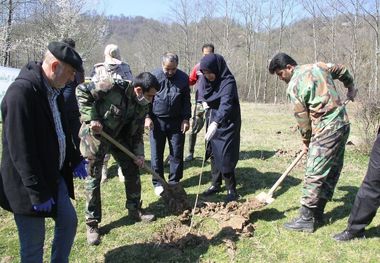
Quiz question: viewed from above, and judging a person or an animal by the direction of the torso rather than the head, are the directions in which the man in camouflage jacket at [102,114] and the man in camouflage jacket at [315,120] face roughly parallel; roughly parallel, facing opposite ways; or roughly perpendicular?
roughly parallel, facing opposite ways

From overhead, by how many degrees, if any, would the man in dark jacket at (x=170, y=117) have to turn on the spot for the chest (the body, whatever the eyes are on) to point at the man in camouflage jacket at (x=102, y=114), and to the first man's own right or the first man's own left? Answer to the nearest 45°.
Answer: approximately 45° to the first man's own right

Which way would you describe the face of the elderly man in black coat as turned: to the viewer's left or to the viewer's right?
to the viewer's right

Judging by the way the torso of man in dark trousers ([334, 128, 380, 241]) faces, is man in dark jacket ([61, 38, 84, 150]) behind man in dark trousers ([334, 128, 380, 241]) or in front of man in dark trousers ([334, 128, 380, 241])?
in front

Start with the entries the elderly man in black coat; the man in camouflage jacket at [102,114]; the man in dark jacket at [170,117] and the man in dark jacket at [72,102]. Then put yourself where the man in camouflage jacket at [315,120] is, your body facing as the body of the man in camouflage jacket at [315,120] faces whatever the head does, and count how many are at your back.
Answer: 0

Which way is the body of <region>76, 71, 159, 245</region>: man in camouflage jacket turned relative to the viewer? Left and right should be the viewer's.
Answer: facing the viewer and to the right of the viewer

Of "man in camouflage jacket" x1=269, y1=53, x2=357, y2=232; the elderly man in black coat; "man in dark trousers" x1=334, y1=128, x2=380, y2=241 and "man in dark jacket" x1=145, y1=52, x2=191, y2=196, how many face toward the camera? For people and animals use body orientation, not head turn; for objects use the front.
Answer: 1

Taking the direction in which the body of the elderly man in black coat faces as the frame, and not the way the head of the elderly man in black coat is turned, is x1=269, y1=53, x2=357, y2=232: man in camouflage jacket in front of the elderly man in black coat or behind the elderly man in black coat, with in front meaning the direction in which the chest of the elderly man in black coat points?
in front

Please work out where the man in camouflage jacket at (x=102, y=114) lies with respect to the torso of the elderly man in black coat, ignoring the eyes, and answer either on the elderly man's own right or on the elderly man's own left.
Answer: on the elderly man's own left

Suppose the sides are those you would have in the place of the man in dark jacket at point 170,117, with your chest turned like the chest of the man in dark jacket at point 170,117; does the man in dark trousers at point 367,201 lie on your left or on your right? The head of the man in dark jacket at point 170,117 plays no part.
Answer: on your left

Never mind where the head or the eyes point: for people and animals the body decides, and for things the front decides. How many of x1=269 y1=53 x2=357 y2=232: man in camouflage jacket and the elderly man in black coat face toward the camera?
0

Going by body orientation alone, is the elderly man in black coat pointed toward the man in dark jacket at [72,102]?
no

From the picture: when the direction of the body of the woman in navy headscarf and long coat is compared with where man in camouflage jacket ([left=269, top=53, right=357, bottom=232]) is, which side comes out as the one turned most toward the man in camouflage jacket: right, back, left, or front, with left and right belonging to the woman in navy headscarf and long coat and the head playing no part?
left

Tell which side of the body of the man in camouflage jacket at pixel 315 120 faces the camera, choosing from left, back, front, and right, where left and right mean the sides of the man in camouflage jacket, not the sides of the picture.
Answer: left

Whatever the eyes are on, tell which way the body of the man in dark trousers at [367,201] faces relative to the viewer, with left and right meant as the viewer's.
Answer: facing to the left of the viewer

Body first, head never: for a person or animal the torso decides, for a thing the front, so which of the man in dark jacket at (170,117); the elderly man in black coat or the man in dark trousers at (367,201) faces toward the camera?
the man in dark jacket at (170,117)

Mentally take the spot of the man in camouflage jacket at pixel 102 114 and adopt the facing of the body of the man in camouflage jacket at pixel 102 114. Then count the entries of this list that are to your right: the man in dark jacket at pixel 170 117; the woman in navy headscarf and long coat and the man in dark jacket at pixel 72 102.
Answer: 0

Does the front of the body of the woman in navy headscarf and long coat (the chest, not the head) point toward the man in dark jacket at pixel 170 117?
no

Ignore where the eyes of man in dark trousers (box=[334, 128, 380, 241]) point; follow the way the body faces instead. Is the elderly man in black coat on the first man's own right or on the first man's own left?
on the first man's own left

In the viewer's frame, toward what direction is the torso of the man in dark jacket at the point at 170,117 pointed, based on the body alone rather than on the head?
toward the camera

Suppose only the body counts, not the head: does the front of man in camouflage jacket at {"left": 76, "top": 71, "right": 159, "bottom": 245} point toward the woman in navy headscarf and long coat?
no
